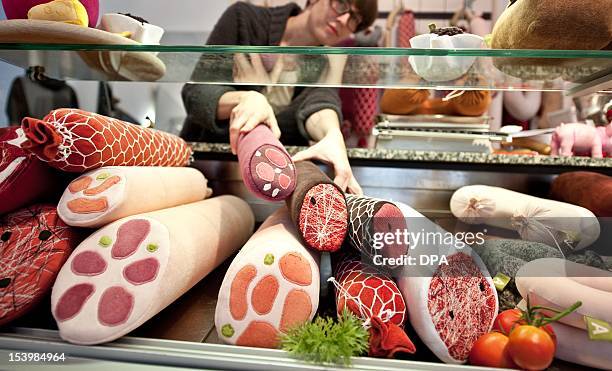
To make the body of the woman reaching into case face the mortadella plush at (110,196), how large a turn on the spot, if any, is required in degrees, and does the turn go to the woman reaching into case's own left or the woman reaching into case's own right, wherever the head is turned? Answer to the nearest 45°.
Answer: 0° — they already face it

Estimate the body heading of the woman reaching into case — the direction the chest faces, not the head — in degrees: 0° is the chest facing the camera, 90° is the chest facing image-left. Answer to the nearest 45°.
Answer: approximately 0°

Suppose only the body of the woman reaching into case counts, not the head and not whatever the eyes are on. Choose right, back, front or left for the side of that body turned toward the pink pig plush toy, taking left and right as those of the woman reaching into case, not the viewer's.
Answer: left

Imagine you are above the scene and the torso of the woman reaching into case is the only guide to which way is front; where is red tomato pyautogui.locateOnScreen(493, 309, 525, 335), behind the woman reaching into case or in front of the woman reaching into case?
in front

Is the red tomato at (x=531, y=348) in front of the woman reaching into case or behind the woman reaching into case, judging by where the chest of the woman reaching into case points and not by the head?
in front

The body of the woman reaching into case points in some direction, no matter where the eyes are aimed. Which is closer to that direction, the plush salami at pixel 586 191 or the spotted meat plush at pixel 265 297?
the spotted meat plush

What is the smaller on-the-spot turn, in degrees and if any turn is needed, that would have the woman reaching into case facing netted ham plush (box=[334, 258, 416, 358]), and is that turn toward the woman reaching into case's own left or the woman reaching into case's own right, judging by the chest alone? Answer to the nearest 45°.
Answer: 0° — they already face it

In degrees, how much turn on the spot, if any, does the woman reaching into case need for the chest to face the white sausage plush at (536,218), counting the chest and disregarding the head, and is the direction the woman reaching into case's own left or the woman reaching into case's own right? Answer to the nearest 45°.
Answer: approximately 45° to the woman reaching into case's own left

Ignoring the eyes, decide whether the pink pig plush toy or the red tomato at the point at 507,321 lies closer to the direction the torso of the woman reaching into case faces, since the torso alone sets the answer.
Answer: the red tomato

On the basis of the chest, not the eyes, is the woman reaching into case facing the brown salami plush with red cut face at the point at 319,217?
yes
